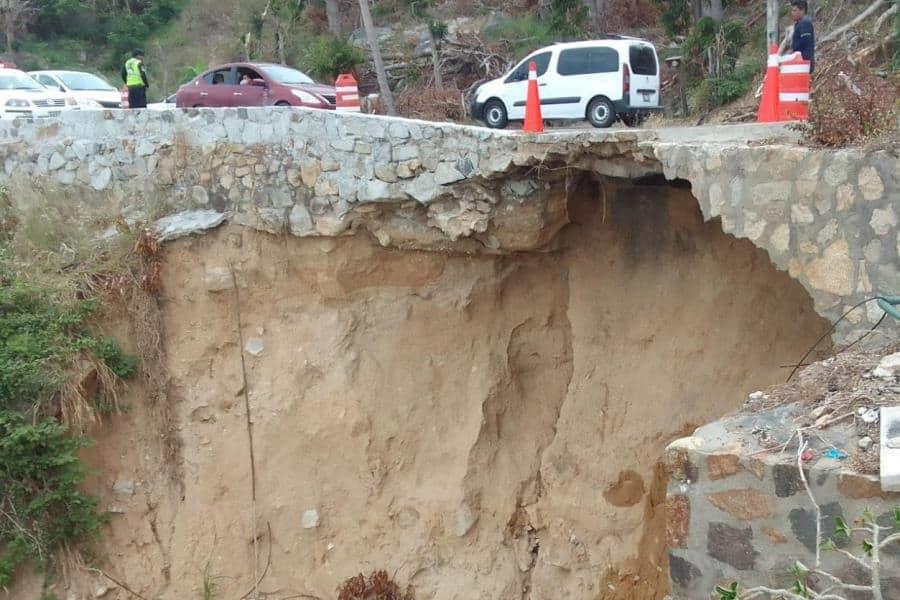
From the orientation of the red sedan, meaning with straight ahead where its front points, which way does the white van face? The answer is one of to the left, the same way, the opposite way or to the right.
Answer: the opposite way

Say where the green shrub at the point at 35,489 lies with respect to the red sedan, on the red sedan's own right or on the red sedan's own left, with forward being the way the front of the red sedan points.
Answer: on the red sedan's own right

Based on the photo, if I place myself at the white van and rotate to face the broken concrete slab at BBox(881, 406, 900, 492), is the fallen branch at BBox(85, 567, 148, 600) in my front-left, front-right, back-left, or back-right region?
front-right

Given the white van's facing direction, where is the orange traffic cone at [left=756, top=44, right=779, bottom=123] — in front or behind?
behind

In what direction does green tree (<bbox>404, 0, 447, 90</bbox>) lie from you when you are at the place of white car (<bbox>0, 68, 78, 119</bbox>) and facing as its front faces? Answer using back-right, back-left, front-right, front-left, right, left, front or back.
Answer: front-left

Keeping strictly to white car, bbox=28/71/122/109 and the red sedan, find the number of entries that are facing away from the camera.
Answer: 0

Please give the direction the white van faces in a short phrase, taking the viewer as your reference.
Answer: facing away from the viewer and to the left of the viewer

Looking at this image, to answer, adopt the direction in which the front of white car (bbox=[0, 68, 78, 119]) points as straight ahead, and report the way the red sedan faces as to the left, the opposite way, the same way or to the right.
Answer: the same way

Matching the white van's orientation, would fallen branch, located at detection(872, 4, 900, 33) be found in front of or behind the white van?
behind

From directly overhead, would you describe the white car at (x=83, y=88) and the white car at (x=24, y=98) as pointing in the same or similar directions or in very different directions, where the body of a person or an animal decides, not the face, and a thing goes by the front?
same or similar directions

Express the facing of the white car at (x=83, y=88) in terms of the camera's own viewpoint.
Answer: facing the viewer and to the right of the viewer

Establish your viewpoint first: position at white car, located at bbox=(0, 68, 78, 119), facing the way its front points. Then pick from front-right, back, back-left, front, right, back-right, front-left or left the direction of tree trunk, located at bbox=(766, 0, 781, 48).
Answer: front

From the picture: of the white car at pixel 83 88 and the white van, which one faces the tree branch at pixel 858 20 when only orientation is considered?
the white car

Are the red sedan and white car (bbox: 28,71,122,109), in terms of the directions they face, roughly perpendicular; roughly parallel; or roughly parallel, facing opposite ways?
roughly parallel
